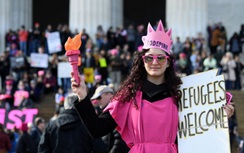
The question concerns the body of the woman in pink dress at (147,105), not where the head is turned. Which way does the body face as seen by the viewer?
toward the camera

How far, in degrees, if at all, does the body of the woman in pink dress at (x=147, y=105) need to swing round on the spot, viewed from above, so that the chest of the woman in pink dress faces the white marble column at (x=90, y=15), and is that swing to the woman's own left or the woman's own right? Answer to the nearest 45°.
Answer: approximately 180°

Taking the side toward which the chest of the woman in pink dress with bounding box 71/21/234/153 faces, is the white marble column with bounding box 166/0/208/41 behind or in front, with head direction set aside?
behind

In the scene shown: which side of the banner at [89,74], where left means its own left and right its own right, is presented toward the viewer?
front

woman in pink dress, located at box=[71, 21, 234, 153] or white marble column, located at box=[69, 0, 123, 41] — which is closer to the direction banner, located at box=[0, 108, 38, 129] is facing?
the woman in pink dress

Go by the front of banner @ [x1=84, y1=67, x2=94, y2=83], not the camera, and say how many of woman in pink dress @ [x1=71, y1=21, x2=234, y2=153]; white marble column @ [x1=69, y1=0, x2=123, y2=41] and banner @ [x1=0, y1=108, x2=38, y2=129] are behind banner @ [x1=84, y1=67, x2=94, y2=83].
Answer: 1

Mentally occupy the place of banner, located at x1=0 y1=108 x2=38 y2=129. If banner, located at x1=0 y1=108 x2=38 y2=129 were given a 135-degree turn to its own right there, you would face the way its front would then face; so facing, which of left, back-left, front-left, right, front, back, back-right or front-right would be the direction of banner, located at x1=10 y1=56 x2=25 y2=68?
front-right

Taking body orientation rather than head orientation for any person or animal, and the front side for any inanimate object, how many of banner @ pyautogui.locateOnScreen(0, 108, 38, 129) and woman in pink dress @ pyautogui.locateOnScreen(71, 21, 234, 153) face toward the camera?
2

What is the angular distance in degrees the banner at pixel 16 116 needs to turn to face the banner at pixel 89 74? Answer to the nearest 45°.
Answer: approximately 135° to its left

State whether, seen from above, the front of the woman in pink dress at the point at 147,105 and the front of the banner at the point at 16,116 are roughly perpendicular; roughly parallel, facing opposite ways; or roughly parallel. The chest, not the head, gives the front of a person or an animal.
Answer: roughly parallel

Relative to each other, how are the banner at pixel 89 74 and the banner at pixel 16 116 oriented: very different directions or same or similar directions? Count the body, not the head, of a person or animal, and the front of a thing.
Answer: same or similar directions

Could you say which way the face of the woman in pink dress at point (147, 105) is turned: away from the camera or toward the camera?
toward the camera

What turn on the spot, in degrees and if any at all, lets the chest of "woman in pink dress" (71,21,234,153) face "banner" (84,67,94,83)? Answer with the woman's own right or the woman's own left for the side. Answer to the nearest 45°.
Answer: approximately 180°

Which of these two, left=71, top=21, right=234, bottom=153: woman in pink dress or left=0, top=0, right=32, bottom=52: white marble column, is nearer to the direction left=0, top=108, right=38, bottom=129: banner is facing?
the woman in pink dress
